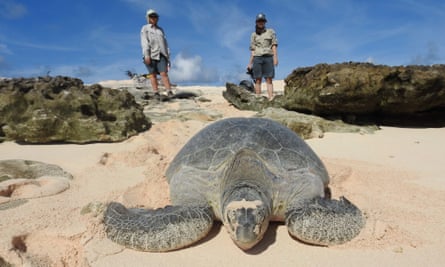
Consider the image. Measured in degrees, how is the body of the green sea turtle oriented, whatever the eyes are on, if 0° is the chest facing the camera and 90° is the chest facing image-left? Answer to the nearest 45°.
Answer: approximately 0°

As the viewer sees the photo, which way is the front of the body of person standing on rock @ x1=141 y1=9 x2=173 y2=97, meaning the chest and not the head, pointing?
toward the camera

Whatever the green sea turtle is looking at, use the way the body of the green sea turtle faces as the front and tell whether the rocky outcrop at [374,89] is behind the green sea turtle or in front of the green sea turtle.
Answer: behind

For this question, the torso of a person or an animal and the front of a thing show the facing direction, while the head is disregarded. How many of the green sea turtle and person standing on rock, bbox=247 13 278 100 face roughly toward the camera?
2

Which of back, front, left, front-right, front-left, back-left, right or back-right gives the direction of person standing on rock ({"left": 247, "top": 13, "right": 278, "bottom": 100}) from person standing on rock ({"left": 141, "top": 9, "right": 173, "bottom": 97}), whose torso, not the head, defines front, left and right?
left

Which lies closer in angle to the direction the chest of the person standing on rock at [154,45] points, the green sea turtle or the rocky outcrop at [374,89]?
the green sea turtle

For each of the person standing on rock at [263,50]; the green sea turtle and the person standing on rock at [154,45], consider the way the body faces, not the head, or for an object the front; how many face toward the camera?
3

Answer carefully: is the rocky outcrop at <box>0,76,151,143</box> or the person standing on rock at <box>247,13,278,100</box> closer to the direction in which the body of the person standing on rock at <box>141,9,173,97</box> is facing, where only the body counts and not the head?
the rocky outcrop

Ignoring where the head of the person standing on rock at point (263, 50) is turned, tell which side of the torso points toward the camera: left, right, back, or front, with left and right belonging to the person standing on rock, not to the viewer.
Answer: front

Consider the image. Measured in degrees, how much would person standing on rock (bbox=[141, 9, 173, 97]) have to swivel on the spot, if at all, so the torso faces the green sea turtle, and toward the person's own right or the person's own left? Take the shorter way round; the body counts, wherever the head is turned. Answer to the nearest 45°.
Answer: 0° — they already face it

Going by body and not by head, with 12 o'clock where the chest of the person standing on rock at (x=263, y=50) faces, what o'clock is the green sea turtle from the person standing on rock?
The green sea turtle is roughly at 12 o'clock from the person standing on rock.
